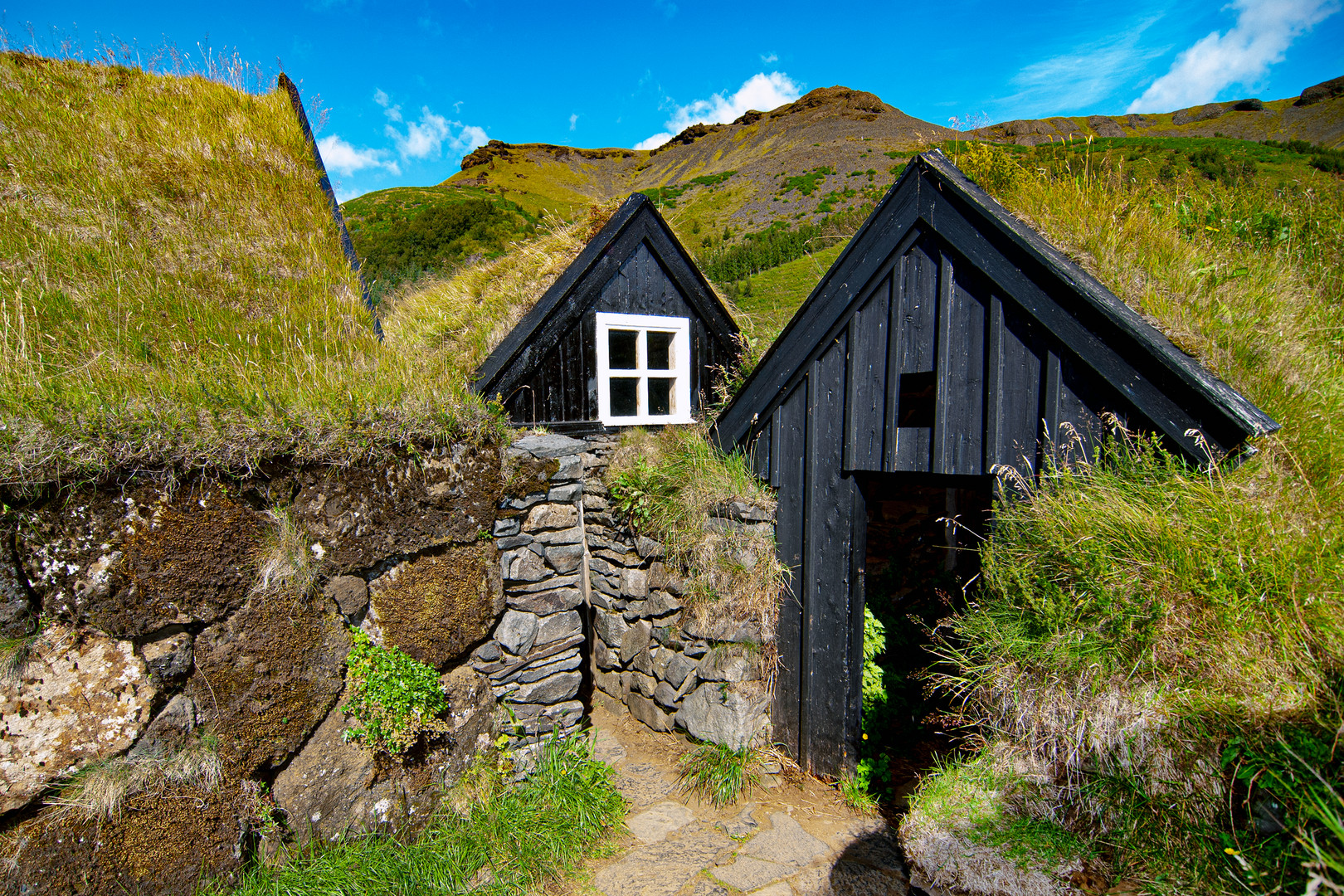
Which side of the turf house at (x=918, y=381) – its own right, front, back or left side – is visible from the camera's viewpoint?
front

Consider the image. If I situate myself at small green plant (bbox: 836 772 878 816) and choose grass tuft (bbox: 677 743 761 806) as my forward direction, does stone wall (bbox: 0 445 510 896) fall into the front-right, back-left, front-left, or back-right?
front-left

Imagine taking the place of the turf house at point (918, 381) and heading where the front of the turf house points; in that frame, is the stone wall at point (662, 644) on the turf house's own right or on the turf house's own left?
on the turf house's own right

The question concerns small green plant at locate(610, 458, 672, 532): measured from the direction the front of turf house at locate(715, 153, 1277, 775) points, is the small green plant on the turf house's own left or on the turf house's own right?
on the turf house's own right

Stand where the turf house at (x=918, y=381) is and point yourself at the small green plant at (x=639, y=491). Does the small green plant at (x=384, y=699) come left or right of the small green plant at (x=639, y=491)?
left

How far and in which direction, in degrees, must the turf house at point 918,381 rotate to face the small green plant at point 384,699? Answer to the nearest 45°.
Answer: approximately 45° to its right

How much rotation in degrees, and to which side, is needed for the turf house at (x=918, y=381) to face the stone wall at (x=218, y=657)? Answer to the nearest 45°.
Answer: approximately 45° to its right

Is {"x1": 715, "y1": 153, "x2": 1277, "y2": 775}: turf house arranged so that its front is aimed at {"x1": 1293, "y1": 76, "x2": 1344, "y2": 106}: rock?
no
